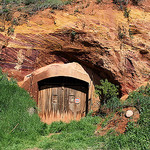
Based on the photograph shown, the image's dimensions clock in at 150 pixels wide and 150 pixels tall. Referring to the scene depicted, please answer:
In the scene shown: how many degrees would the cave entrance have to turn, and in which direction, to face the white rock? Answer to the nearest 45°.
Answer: approximately 45° to its left

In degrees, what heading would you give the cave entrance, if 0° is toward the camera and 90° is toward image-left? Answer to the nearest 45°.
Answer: approximately 0°
